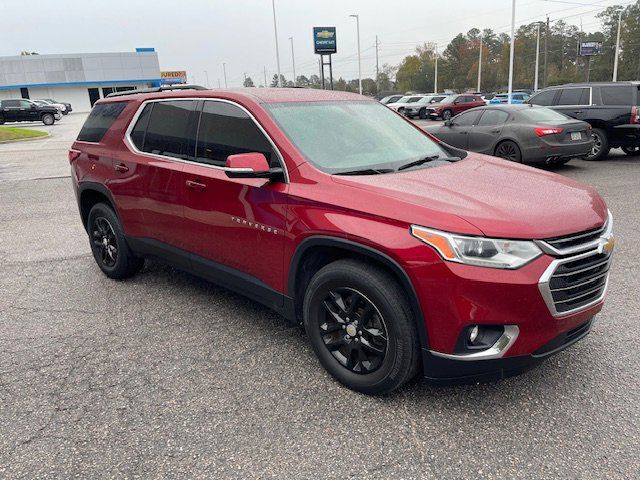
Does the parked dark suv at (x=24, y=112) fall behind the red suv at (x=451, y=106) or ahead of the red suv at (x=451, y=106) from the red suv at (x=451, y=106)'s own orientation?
ahead

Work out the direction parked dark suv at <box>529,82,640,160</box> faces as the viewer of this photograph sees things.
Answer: facing away from the viewer and to the left of the viewer

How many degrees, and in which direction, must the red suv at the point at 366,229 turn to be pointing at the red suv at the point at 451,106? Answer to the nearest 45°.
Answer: approximately 135° to its left

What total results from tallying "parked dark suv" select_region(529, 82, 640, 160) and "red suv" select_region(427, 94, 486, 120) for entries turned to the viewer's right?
0

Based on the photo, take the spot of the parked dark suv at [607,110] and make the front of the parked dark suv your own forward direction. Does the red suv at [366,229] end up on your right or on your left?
on your left

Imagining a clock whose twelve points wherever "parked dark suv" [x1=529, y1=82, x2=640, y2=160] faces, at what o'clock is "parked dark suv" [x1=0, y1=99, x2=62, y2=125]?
"parked dark suv" [x1=0, y1=99, x2=62, y2=125] is roughly at 11 o'clock from "parked dark suv" [x1=529, y1=82, x2=640, y2=160].

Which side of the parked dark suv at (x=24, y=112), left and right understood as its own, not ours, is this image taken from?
right

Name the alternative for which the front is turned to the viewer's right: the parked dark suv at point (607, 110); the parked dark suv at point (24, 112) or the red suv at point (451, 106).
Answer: the parked dark suv at point (24, 112)

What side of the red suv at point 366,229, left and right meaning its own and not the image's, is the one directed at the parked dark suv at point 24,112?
back

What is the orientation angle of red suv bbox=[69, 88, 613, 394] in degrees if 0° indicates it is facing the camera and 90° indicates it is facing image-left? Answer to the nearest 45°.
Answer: approximately 315°

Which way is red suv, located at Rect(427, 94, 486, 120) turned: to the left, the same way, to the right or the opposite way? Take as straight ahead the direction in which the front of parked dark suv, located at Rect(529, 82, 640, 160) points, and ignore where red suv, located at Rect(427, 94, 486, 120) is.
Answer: to the left
